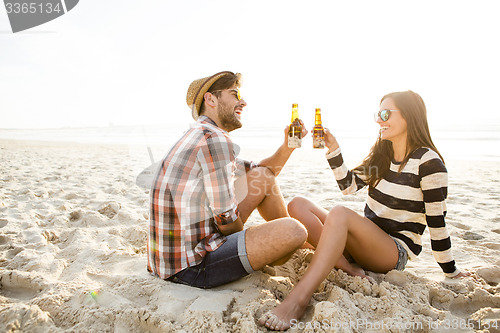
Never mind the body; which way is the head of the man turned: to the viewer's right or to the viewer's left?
to the viewer's right

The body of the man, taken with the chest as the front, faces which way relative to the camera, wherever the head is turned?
to the viewer's right

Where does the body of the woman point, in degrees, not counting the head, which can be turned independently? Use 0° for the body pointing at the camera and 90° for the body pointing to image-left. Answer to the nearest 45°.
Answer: approximately 45°
